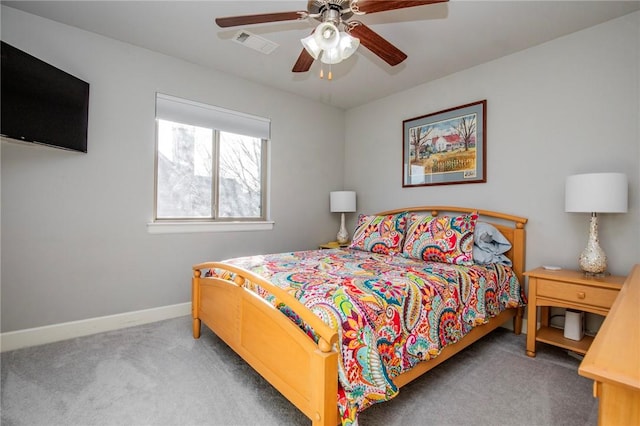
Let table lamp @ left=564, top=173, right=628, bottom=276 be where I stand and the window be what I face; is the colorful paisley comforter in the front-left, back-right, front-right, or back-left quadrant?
front-left

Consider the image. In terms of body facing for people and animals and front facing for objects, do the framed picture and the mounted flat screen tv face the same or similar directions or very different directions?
very different directions

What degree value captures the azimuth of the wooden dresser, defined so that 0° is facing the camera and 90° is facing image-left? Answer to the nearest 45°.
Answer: approximately 90°

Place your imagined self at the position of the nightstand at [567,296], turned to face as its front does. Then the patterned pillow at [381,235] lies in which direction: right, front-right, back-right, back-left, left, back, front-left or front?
front-right

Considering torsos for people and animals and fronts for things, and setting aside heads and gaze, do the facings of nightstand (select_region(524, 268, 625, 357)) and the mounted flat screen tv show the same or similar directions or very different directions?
very different directions

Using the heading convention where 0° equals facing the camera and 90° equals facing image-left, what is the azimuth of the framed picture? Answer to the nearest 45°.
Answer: approximately 45°

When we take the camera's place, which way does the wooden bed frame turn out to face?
facing the viewer and to the left of the viewer

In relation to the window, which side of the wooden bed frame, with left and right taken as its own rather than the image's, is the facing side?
right

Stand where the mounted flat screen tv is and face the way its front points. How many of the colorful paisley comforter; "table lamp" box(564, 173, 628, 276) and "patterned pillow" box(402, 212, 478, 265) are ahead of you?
3

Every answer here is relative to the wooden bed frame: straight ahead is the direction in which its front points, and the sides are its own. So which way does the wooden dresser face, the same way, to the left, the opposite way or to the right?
to the right

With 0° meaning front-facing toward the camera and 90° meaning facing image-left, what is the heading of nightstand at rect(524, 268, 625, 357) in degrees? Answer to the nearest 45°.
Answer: approximately 45°

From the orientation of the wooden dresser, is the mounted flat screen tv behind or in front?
in front

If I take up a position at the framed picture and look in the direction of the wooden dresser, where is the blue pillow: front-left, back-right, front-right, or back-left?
front-left

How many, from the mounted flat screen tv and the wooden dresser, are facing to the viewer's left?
1

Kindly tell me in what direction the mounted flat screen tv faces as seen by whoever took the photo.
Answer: facing the viewer and to the right of the viewer
